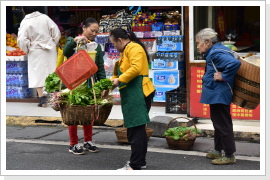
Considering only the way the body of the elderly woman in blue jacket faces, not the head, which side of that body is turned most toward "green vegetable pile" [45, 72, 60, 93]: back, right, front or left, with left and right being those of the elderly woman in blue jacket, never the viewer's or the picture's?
front

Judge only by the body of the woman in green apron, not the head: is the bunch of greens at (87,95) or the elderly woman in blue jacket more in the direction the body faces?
the bunch of greens

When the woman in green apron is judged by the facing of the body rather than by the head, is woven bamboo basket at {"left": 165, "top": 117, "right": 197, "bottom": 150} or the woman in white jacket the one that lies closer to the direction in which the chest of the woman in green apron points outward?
the woman in white jacket

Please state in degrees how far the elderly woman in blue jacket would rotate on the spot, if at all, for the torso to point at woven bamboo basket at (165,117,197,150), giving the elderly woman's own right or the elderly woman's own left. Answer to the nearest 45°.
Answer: approximately 45° to the elderly woman's own right

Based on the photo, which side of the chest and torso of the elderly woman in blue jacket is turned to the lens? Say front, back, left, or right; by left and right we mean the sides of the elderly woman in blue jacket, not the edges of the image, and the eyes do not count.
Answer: left

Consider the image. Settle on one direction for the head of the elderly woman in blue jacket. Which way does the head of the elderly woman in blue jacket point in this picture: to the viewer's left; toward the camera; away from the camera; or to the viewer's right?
to the viewer's left

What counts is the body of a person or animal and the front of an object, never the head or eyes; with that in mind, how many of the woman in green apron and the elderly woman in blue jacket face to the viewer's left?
2

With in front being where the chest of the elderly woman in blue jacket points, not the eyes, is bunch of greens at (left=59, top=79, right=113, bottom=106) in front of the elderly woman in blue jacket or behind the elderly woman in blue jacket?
in front

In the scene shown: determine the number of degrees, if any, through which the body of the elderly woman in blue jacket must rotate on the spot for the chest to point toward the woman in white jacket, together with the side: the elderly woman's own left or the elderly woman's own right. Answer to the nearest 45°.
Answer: approximately 45° to the elderly woman's own right

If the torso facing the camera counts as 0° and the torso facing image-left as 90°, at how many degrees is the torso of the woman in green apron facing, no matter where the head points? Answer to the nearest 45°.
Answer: approximately 90°
